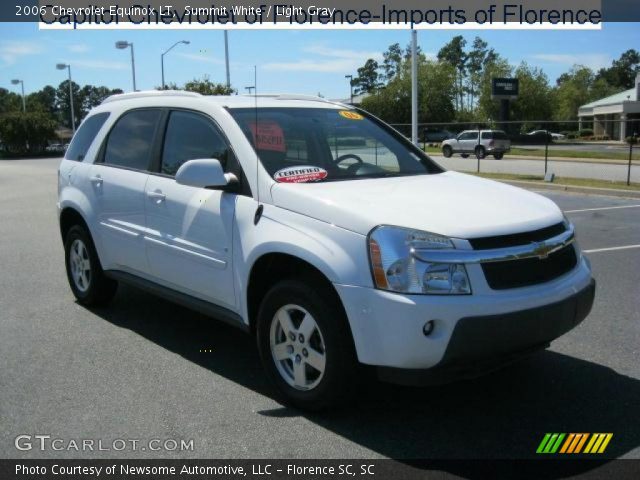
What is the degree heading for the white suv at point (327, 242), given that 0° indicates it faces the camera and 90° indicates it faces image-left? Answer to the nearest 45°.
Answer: approximately 315°
